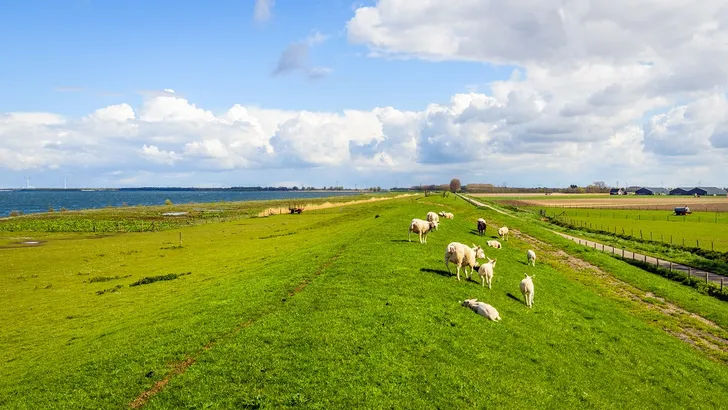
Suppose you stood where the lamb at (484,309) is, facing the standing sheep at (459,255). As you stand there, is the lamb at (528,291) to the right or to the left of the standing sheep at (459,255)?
right

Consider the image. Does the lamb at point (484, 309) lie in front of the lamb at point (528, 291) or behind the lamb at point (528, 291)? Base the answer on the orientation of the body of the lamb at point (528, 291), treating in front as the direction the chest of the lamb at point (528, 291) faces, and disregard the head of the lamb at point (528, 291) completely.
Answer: behind

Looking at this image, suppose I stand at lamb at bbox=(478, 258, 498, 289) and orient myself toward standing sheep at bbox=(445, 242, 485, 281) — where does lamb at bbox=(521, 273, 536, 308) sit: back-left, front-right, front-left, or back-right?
back-left

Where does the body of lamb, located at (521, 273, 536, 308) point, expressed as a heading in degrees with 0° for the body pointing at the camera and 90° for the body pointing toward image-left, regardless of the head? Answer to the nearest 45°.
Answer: approximately 180°
